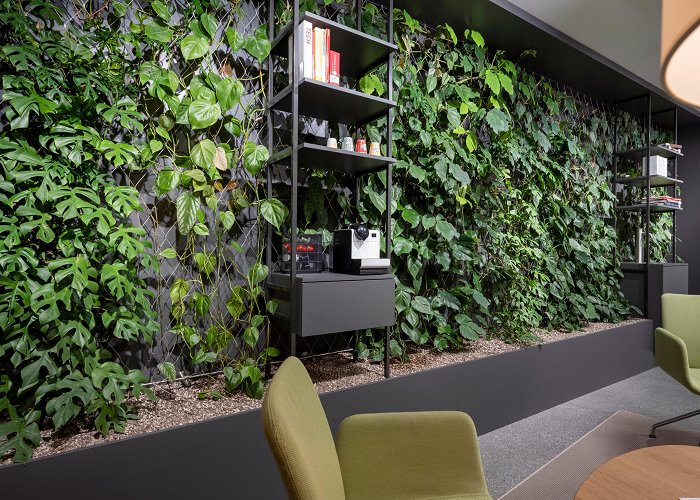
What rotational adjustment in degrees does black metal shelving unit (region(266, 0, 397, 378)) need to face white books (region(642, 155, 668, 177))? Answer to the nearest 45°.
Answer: approximately 90° to its left

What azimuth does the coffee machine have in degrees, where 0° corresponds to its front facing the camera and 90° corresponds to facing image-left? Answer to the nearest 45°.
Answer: approximately 315°

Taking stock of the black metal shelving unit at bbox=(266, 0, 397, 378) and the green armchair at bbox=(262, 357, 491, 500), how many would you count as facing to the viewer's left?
0

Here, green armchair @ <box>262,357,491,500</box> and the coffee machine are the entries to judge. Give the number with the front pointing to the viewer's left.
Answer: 0

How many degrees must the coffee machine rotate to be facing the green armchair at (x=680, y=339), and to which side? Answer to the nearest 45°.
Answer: approximately 45° to its left
